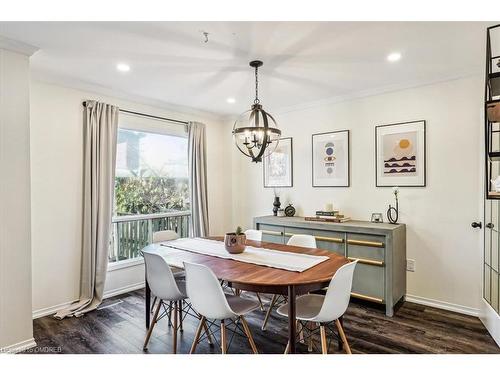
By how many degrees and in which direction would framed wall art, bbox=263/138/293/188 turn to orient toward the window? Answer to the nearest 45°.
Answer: approximately 45° to its right

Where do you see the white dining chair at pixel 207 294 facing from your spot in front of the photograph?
facing away from the viewer and to the right of the viewer

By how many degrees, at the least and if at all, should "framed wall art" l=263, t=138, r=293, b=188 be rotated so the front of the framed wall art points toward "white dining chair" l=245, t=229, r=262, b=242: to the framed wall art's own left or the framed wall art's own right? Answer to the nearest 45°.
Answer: approximately 45° to the framed wall art's own left

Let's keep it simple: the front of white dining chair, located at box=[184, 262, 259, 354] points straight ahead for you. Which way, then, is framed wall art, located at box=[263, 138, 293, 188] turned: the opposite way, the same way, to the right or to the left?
the opposite way

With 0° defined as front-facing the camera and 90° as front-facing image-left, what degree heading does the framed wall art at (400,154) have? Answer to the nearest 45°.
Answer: approximately 45°

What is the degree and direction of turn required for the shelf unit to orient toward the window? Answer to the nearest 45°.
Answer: approximately 45° to its right

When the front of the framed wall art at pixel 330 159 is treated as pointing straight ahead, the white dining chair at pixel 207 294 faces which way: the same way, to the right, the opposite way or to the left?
the opposite way

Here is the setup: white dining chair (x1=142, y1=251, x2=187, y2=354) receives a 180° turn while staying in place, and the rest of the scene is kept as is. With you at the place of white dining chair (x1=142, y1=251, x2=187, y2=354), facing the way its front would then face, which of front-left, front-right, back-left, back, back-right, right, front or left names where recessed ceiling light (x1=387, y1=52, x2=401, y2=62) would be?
back-left
